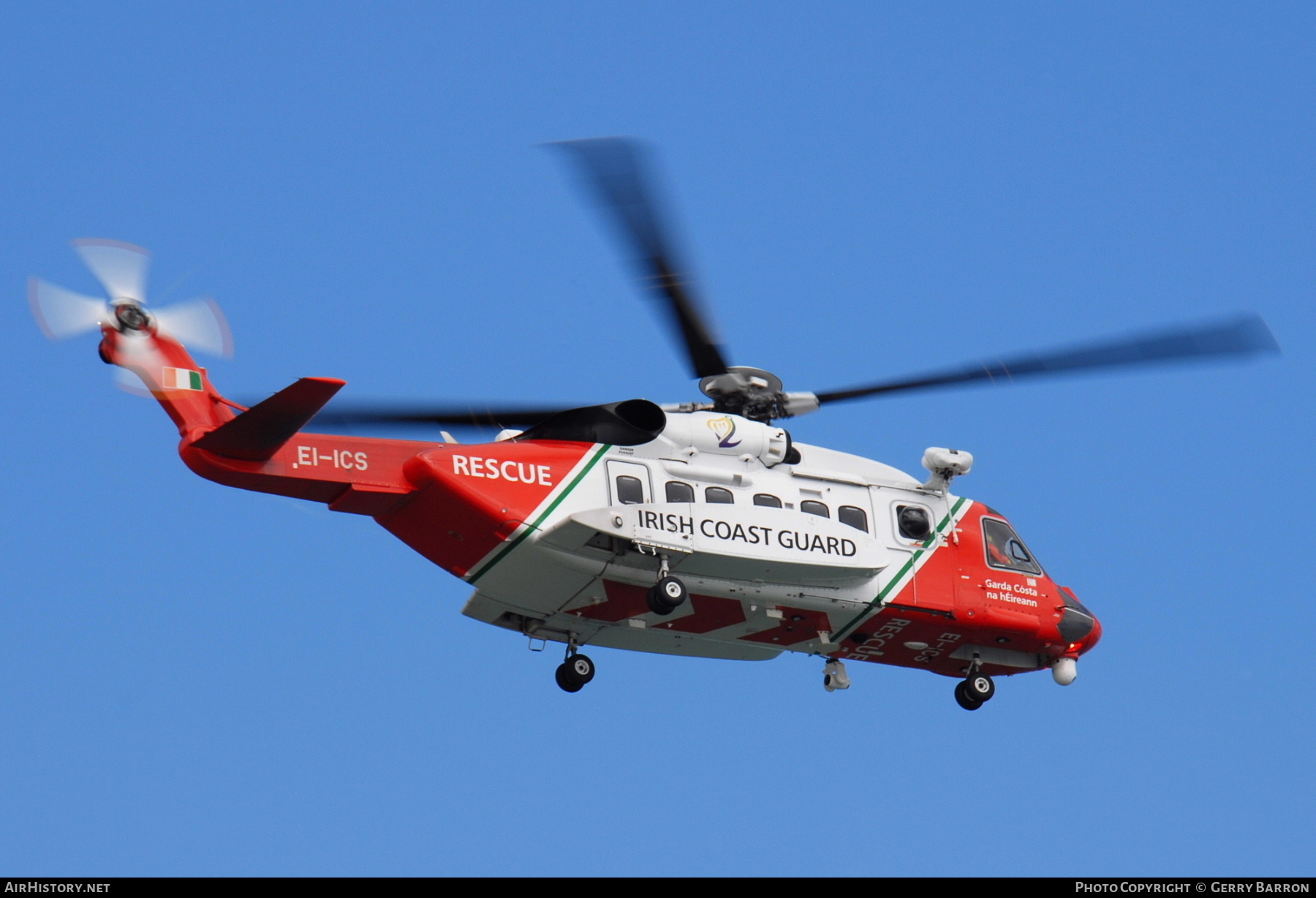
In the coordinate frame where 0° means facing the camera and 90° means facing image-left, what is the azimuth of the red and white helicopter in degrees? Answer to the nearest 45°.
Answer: approximately 225°
